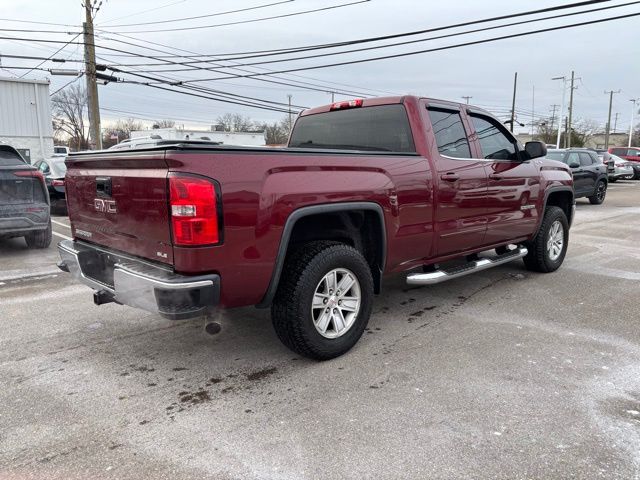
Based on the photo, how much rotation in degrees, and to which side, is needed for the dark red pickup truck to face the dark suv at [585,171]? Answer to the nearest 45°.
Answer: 0° — it already faces it

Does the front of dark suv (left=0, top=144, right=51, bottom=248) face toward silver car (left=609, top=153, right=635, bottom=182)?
no

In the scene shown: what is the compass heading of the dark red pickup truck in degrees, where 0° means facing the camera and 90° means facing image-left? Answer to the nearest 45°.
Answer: approximately 225°

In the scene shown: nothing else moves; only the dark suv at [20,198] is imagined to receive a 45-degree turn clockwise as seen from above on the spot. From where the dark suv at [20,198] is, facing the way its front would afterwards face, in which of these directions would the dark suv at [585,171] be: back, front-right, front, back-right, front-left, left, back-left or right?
front-right

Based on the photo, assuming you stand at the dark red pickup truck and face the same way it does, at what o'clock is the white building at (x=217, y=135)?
The white building is roughly at 10 o'clock from the dark red pickup truck.

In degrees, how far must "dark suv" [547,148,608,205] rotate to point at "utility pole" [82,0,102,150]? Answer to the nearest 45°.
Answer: approximately 45° to its right

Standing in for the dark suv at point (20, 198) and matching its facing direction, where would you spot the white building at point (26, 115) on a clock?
The white building is roughly at 12 o'clock from the dark suv.

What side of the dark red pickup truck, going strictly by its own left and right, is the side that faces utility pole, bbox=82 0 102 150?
left

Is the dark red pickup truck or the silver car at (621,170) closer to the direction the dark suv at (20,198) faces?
the silver car

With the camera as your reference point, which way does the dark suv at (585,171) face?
facing the viewer and to the left of the viewer

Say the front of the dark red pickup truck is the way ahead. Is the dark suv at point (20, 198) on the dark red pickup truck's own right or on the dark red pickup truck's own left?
on the dark red pickup truck's own left

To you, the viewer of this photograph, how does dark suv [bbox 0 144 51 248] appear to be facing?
facing away from the viewer

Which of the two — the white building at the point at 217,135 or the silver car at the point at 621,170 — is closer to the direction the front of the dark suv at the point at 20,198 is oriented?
the white building

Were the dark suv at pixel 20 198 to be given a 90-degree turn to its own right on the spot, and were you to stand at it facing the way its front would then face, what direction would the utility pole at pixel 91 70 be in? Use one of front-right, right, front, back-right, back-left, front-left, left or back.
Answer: left

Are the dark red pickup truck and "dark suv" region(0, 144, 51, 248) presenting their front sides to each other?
no
